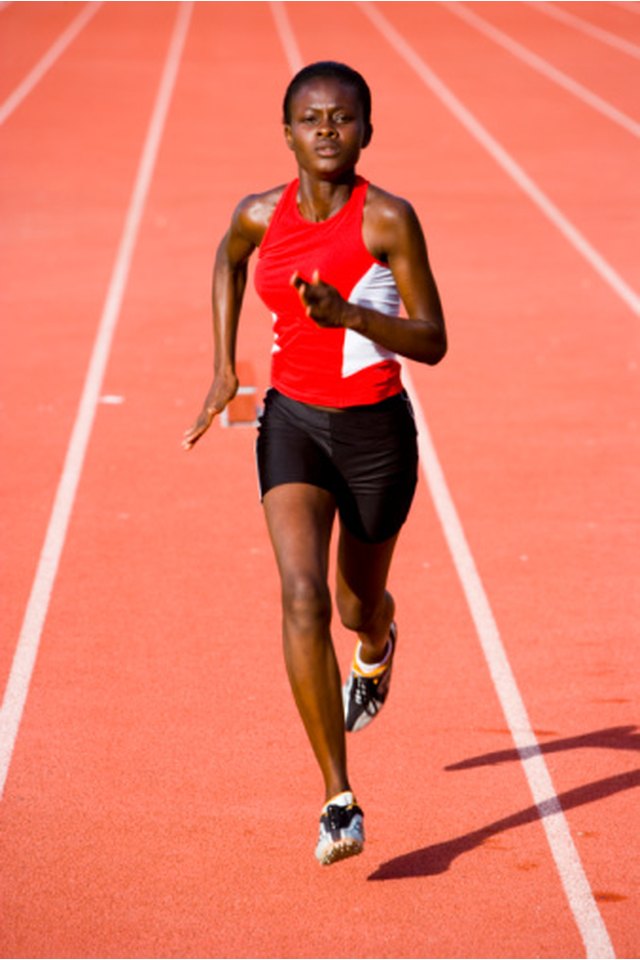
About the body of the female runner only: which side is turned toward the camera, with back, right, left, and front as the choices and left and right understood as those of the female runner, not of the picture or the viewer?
front
